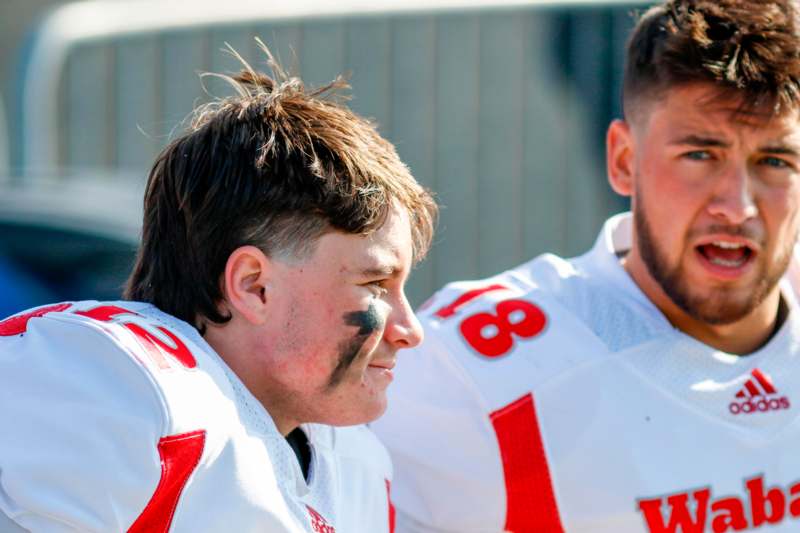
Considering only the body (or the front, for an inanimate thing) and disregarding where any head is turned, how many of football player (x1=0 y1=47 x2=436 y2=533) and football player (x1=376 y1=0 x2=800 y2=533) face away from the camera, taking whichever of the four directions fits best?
0

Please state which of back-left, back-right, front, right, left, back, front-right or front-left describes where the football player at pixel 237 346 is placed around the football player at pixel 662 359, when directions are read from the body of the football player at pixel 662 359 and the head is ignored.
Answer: right

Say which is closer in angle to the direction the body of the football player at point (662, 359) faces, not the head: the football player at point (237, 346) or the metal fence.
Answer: the football player

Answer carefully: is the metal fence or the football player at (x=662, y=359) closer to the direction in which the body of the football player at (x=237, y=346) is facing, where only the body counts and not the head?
the football player

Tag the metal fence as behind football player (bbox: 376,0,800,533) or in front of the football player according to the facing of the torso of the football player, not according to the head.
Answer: behind

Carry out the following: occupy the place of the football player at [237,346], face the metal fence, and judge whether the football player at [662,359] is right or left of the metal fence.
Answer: right

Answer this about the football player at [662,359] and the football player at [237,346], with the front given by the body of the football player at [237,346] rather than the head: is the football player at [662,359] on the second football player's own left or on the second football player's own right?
on the second football player's own left

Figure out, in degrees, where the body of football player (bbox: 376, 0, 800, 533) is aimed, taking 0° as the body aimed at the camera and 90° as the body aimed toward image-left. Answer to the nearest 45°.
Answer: approximately 315°

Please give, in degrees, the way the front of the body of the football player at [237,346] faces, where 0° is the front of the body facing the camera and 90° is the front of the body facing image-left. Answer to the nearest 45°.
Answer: approximately 315°

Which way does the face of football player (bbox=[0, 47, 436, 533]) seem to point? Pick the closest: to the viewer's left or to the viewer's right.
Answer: to the viewer's right
